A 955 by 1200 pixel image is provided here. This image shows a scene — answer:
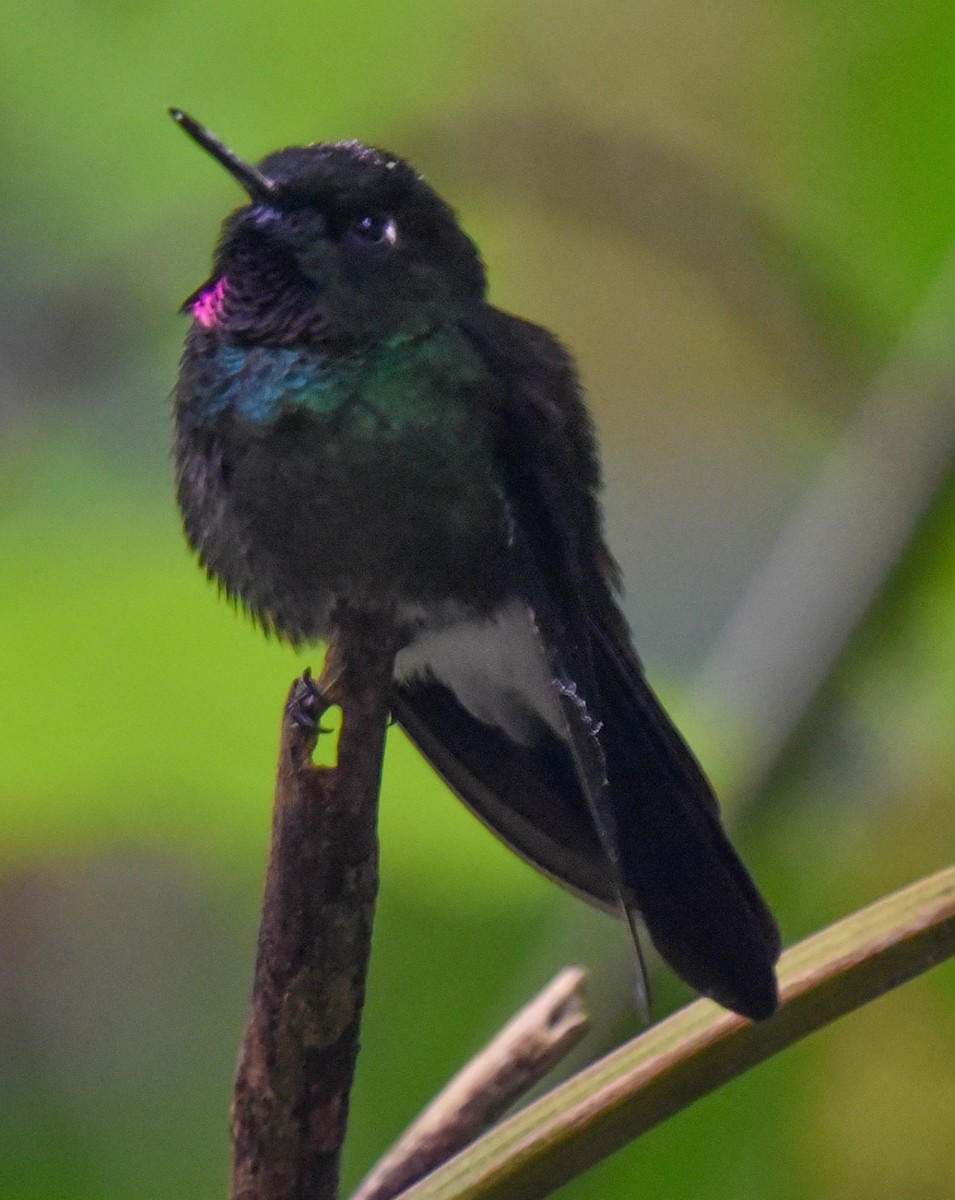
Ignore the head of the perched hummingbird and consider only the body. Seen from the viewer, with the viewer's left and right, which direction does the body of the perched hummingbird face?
facing the viewer and to the left of the viewer

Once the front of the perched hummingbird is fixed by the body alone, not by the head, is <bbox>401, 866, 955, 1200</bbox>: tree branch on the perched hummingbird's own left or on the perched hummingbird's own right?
on the perched hummingbird's own left
